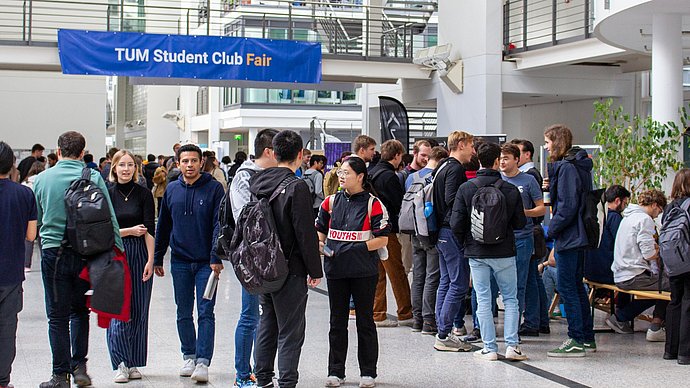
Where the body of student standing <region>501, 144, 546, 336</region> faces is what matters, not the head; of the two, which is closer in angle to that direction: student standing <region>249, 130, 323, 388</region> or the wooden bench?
the student standing

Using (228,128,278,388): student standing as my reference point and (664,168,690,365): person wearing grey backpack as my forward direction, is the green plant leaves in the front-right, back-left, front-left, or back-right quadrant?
front-left

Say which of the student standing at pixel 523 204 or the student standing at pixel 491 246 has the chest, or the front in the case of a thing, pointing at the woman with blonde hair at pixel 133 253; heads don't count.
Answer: the student standing at pixel 523 204

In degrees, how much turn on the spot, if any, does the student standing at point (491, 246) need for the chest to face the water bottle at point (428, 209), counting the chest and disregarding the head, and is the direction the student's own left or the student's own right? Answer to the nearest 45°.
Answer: approximately 45° to the student's own left

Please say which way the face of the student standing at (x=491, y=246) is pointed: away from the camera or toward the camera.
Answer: away from the camera

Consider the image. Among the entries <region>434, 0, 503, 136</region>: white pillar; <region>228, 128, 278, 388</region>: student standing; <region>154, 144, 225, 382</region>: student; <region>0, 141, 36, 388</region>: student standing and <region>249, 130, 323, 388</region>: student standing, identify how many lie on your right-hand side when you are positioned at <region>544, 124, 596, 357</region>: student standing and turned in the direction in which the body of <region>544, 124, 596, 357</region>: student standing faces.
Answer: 1

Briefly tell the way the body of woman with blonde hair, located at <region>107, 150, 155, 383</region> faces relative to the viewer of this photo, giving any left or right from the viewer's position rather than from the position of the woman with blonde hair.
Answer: facing the viewer

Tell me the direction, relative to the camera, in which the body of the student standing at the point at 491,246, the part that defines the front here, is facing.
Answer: away from the camera

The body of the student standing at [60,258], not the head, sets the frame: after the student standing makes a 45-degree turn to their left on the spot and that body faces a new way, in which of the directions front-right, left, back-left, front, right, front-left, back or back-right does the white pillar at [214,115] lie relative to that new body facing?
right

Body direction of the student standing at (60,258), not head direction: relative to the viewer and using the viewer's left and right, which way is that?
facing away from the viewer and to the left of the viewer

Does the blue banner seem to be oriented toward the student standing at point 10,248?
yes

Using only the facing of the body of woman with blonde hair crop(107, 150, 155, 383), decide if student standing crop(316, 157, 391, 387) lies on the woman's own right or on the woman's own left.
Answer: on the woman's own left

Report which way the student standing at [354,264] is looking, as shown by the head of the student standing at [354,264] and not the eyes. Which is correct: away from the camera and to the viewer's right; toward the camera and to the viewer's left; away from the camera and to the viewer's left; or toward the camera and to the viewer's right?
toward the camera and to the viewer's left

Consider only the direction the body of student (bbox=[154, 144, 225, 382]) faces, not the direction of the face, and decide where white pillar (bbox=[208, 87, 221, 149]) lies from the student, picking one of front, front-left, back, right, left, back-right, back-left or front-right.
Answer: back

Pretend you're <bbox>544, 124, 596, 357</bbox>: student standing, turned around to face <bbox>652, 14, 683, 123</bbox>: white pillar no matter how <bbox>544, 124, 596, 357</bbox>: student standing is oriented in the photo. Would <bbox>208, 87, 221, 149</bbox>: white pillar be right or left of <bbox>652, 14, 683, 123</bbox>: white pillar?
left

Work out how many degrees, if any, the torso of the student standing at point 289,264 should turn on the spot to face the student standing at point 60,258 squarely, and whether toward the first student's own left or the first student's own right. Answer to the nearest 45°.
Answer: approximately 90° to the first student's own left

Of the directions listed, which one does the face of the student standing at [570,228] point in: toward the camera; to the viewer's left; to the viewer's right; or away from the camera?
to the viewer's left

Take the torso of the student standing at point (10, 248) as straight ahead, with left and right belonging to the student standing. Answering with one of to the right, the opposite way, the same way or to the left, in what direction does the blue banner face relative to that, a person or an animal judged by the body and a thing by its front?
the opposite way
